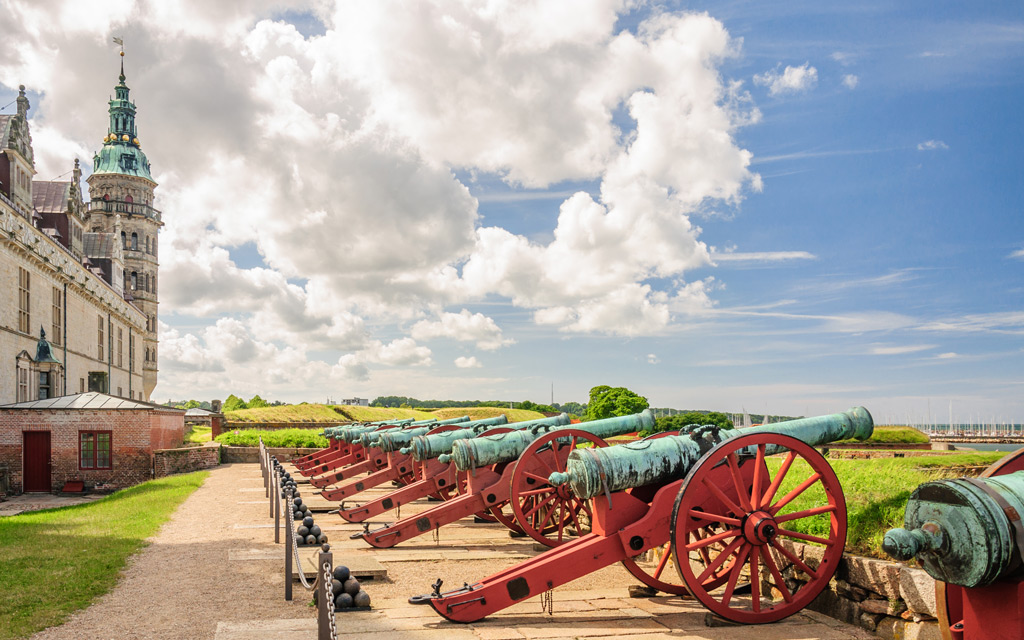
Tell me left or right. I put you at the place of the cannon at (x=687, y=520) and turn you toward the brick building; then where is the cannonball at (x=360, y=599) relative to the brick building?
left

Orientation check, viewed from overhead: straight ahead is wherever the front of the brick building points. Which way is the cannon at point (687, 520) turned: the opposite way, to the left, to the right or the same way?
to the left

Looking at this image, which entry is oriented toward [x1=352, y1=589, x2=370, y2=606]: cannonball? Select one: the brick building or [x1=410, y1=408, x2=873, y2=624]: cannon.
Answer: the brick building

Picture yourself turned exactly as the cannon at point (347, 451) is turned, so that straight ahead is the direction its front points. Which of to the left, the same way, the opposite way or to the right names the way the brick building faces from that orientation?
to the right

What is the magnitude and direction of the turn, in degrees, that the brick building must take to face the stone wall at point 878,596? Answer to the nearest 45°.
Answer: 0° — it already faces it

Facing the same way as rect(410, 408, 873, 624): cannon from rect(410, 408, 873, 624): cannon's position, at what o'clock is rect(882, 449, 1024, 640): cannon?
rect(882, 449, 1024, 640): cannon is roughly at 4 o'clock from rect(410, 408, 873, 624): cannon.

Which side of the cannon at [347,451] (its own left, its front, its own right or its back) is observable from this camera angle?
right

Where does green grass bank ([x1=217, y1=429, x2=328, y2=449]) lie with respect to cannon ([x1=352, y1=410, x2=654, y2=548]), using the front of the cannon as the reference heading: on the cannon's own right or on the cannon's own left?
on the cannon's own left

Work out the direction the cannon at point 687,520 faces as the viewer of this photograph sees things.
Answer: facing away from the viewer and to the right of the viewer

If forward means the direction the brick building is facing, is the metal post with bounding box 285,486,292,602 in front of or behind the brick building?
in front

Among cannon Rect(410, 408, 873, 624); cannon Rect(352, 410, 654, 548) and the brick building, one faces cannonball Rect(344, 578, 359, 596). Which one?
the brick building

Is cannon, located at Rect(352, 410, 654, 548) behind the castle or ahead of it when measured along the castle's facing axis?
ahead

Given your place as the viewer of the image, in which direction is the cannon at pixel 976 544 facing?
facing away from the viewer and to the right of the viewer

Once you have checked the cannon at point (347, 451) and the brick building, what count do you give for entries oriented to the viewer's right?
1

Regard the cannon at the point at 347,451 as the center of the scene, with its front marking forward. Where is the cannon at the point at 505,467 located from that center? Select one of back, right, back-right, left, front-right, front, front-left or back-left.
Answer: right

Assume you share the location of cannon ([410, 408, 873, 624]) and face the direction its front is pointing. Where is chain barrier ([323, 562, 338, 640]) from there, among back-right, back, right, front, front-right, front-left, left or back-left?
back
